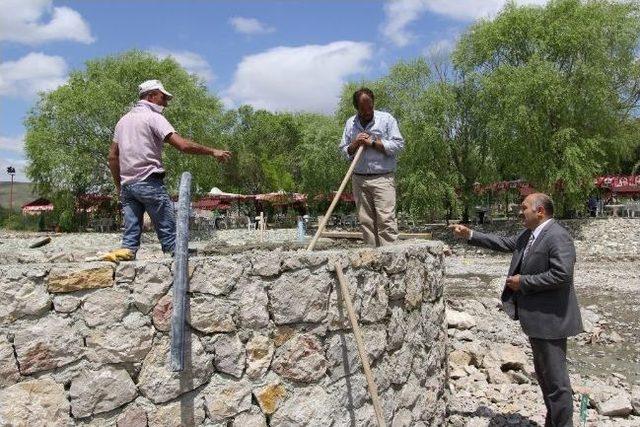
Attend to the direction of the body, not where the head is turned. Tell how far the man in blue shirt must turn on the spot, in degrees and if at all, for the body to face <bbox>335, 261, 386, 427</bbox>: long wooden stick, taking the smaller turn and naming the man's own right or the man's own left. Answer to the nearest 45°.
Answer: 0° — they already face it

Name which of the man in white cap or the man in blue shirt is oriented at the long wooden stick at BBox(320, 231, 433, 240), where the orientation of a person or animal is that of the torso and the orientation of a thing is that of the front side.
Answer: the man in white cap

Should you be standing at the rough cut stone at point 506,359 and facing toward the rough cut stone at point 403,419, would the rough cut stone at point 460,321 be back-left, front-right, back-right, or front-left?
back-right

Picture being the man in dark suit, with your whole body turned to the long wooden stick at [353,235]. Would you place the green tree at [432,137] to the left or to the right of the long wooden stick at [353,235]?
right

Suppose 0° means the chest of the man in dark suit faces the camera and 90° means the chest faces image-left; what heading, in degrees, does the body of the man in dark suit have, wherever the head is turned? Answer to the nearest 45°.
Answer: approximately 45°

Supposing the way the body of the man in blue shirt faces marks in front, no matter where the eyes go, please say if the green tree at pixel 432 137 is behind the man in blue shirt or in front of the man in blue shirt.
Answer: behind

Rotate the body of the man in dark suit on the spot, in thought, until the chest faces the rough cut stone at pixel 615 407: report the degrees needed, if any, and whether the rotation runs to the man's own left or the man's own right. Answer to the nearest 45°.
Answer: approximately 180°

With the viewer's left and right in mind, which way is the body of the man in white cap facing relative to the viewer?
facing away from the viewer and to the right of the viewer

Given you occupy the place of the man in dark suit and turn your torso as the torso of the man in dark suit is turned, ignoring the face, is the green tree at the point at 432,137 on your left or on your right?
on your right

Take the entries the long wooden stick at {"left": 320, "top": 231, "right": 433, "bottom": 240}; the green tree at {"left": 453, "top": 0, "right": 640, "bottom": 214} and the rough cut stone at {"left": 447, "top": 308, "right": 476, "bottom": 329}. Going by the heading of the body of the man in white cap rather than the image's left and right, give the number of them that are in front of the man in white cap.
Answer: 3

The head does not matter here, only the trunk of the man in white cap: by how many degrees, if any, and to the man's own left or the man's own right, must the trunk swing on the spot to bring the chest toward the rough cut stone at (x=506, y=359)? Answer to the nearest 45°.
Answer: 0° — they already face it

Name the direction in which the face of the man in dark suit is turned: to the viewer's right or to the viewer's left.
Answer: to the viewer's left

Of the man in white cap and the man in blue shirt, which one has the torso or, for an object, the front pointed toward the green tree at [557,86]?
the man in white cap

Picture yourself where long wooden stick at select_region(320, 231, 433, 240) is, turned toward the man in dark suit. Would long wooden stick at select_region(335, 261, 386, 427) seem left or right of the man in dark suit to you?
right
